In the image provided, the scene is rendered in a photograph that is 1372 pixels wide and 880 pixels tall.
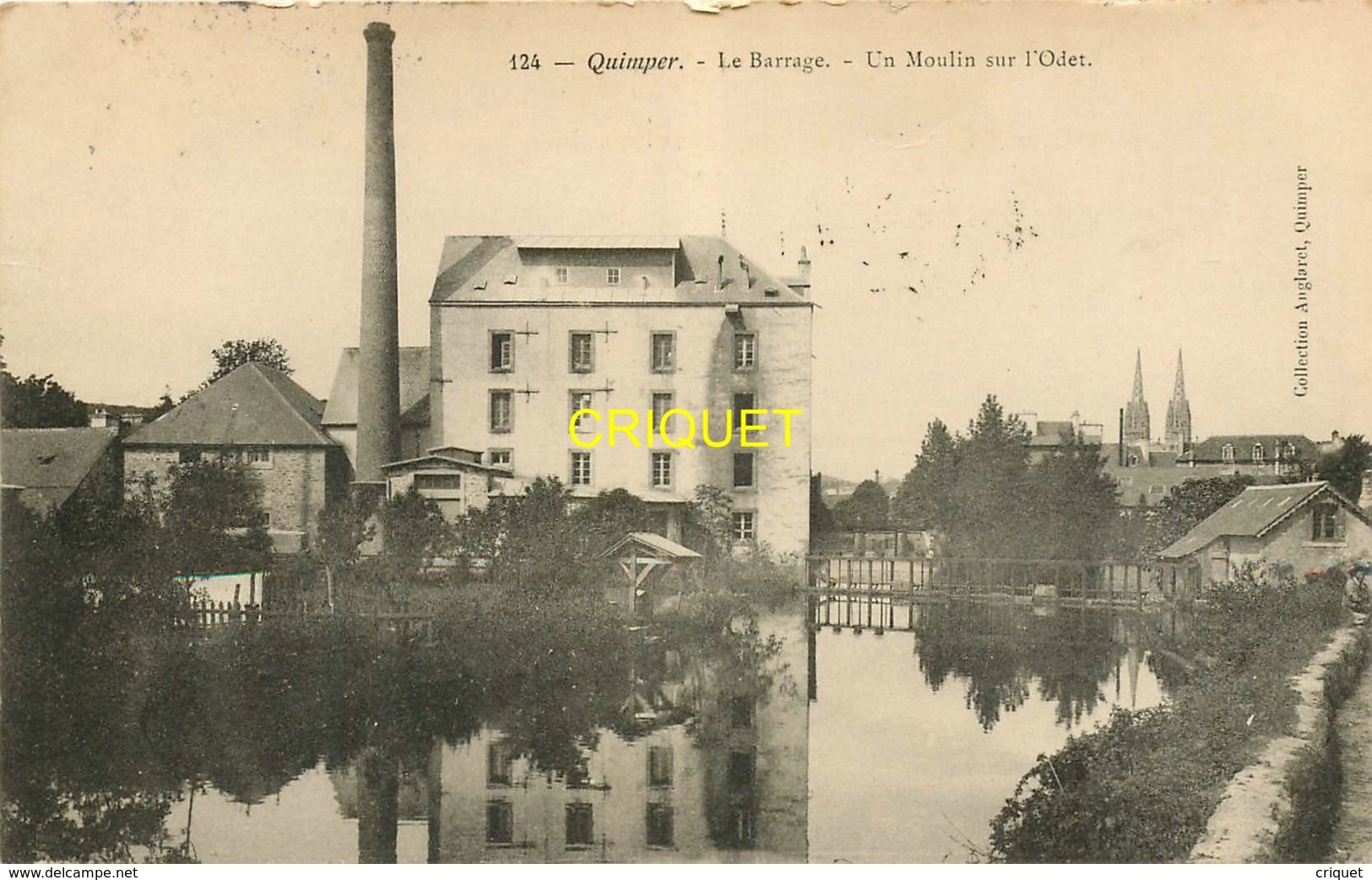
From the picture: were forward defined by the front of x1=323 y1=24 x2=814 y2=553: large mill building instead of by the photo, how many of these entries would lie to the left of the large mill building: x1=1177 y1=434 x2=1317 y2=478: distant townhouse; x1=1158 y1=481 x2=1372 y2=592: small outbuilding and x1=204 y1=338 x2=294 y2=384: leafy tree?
2

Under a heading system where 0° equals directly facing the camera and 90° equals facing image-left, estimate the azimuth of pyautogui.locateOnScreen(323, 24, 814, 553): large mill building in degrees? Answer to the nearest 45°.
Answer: approximately 0°

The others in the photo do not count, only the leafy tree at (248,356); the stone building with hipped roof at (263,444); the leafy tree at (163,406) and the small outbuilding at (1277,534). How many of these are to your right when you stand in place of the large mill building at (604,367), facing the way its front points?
3

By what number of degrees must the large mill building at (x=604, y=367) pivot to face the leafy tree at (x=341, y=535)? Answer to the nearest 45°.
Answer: approximately 90° to its right

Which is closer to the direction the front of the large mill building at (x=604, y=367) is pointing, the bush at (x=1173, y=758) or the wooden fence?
the bush

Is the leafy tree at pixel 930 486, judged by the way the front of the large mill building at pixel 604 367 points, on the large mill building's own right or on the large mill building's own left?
on the large mill building's own left

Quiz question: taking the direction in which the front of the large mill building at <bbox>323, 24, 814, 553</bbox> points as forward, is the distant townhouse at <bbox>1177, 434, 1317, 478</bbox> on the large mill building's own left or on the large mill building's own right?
on the large mill building's own left

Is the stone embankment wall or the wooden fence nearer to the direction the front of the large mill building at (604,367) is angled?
the stone embankment wall

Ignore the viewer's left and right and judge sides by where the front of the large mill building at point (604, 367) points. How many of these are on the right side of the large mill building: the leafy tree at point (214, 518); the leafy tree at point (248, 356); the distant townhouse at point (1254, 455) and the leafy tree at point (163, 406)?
3

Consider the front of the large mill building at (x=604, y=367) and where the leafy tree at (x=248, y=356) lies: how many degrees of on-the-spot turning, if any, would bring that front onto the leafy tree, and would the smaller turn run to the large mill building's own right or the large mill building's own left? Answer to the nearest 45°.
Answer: approximately 90° to the large mill building's own right
